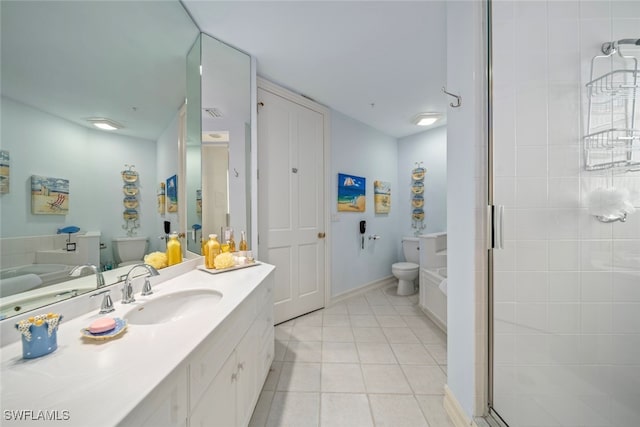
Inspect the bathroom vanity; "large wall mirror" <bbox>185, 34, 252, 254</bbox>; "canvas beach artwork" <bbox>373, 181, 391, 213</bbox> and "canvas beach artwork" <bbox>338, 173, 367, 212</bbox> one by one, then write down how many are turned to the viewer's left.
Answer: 0

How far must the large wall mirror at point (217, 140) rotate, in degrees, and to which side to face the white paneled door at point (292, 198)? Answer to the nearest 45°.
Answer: approximately 90° to its left

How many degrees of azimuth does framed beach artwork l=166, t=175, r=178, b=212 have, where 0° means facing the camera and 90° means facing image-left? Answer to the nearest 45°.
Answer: approximately 90°

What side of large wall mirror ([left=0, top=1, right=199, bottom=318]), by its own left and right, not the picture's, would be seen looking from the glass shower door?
front

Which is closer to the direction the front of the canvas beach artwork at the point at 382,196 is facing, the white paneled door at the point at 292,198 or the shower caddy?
the shower caddy

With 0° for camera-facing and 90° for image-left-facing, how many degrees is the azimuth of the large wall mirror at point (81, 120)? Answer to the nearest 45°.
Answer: approximately 315°

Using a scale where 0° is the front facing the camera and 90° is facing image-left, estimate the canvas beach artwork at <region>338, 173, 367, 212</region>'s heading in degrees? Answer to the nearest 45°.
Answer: approximately 315°

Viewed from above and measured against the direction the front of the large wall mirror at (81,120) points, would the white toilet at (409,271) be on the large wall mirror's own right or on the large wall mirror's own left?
on the large wall mirror's own left

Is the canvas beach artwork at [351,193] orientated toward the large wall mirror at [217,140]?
no

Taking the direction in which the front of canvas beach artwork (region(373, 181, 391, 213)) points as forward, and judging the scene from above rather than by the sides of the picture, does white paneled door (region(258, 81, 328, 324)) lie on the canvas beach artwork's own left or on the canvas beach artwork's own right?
on the canvas beach artwork's own right

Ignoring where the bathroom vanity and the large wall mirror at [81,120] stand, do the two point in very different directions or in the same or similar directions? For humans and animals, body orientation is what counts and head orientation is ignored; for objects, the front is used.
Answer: same or similar directions

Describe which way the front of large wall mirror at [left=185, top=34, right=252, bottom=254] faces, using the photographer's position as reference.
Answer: facing the viewer and to the right of the viewer
